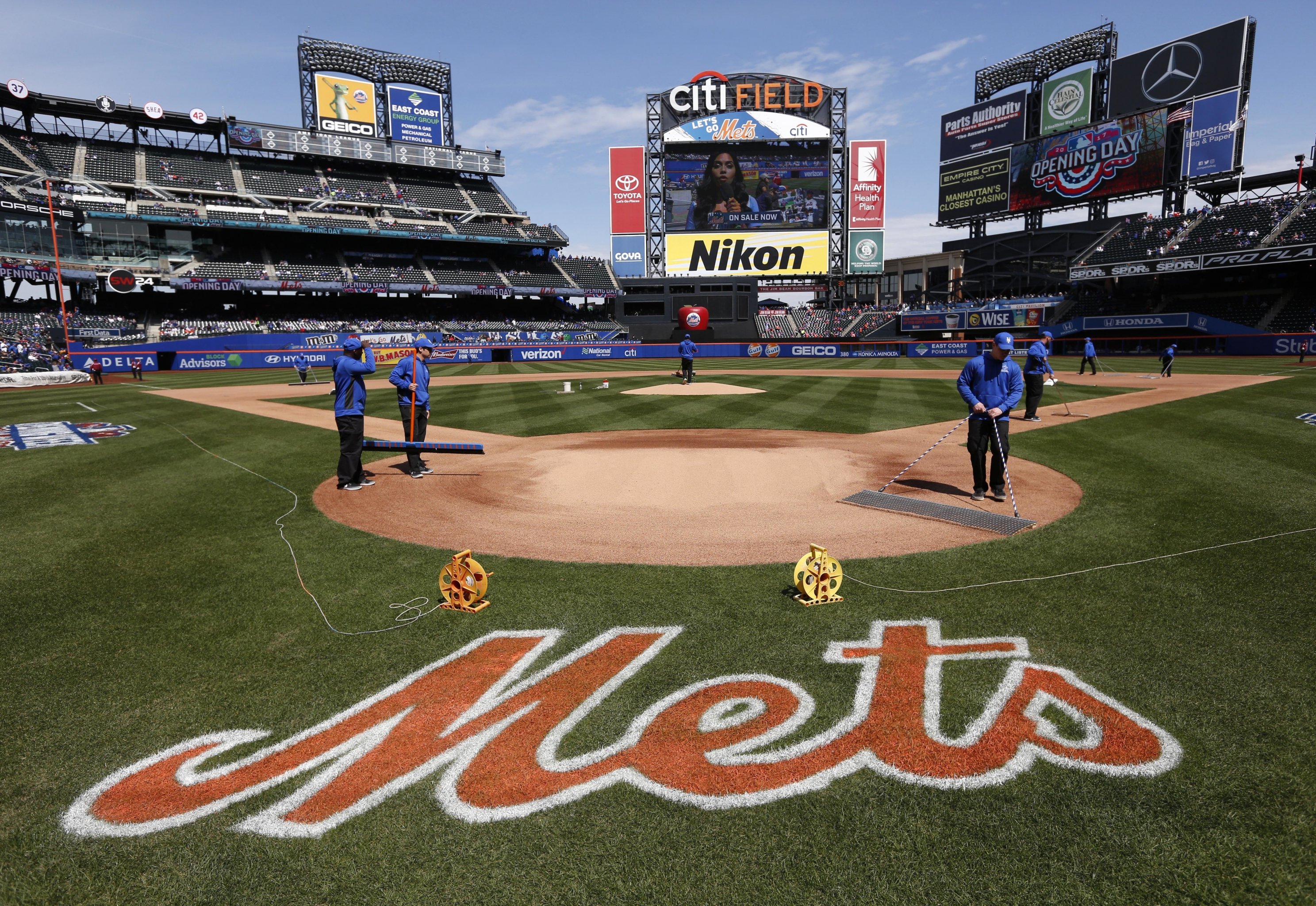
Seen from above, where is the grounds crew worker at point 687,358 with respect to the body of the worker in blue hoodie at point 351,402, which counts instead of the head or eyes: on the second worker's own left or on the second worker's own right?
on the second worker's own left

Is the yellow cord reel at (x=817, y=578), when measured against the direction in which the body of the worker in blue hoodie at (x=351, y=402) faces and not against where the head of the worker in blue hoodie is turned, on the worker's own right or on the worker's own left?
on the worker's own right

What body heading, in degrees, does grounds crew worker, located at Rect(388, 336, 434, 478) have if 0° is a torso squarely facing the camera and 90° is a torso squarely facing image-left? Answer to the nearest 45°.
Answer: approximately 315°

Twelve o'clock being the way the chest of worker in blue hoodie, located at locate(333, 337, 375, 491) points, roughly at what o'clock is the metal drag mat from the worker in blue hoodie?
The metal drag mat is roughly at 1 o'clock from the worker in blue hoodie.

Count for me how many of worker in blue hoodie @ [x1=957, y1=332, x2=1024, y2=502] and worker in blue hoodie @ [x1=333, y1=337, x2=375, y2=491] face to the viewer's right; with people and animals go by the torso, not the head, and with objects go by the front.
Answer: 1

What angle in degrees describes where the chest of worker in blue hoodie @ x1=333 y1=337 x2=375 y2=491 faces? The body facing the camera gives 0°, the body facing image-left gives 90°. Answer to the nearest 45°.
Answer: approximately 270°

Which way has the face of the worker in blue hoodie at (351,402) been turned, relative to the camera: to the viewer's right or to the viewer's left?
to the viewer's right

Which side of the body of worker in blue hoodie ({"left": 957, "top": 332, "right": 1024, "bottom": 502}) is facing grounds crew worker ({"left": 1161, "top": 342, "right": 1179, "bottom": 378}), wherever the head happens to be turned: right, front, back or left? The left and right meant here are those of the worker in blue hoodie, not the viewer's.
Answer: back

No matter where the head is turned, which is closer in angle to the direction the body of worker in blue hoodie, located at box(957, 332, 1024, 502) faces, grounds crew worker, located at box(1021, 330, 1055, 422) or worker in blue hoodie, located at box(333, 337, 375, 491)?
the worker in blue hoodie
